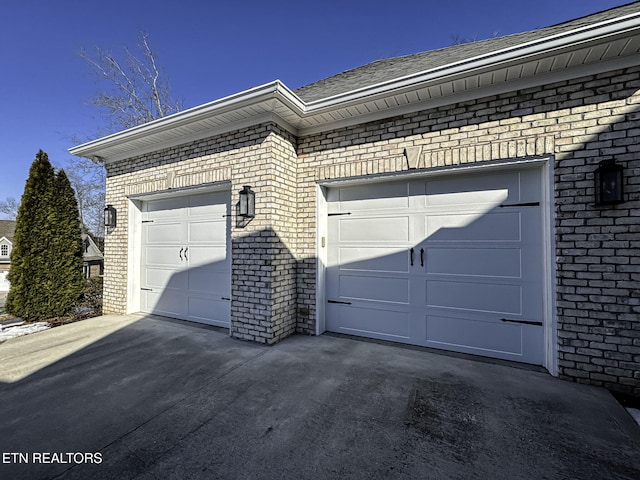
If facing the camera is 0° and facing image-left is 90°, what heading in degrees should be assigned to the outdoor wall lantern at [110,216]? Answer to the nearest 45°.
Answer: approximately 45°

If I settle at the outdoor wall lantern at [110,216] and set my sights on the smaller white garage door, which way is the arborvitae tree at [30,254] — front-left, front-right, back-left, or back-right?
back-right

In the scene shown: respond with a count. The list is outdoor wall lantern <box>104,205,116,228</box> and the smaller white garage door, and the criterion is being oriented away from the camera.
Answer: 0

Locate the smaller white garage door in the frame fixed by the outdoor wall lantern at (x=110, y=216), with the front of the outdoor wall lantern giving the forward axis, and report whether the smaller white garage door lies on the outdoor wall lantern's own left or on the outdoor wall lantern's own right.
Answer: on the outdoor wall lantern's own left

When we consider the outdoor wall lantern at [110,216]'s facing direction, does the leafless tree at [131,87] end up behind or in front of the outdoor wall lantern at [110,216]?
behind

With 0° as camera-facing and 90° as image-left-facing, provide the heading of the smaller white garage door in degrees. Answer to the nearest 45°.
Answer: approximately 45°

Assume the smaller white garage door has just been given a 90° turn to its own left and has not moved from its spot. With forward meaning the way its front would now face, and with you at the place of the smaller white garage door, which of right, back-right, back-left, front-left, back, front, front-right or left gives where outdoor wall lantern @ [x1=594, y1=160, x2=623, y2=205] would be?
front

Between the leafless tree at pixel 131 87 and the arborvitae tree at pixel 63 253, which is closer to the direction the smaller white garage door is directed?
the arborvitae tree

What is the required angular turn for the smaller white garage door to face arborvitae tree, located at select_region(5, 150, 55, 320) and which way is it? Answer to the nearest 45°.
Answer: approximately 90° to its right

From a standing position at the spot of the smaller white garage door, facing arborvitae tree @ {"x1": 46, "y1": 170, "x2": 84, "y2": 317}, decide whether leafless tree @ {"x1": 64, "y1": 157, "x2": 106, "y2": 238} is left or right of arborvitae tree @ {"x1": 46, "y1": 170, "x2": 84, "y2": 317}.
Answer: right

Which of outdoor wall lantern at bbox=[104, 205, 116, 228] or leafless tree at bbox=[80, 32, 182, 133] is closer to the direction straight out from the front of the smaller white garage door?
the outdoor wall lantern

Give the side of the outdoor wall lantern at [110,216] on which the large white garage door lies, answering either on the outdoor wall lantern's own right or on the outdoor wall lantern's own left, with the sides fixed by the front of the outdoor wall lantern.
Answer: on the outdoor wall lantern's own left

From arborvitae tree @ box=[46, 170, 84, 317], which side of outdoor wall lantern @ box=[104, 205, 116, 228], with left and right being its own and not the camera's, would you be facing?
right

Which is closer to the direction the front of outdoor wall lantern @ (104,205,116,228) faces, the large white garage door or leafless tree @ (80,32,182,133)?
the large white garage door
